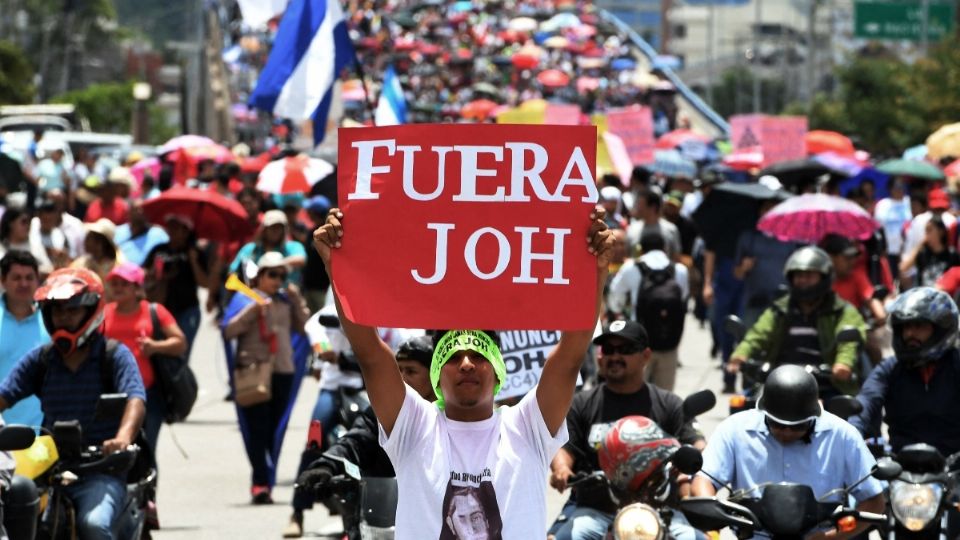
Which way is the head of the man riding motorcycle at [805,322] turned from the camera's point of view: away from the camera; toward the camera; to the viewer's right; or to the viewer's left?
toward the camera

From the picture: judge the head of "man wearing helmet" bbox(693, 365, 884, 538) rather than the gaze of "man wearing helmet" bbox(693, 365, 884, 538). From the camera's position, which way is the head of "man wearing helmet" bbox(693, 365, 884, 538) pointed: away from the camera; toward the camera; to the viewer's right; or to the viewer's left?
toward the camera

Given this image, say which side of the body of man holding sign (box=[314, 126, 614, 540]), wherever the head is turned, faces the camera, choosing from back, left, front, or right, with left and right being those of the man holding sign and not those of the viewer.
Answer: front

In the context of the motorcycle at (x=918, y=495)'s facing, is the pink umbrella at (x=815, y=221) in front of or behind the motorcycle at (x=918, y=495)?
behind

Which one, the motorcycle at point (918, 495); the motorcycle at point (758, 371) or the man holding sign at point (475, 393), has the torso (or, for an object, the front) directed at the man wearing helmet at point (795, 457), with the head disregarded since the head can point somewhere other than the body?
the motorcycle at point (758, 371)

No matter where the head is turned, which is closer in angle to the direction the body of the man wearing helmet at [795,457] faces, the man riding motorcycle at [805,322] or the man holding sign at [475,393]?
the man holding sign

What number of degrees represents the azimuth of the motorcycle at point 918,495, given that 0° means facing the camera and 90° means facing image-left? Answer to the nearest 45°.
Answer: approximately 0°

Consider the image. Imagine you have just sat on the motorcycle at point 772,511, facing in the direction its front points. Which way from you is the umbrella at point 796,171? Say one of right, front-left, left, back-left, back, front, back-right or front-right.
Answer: back

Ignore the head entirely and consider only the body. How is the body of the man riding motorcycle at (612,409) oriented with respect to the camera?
toward the camera

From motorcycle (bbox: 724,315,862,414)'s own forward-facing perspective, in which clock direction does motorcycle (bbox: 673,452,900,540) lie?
motorcycle (bbox: 673,452,900,540) is roughly at 12 o'clock from motorcycle (bbox: 724,315,862,414).

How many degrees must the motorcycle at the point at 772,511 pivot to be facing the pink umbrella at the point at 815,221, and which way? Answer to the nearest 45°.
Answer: approximately 180°

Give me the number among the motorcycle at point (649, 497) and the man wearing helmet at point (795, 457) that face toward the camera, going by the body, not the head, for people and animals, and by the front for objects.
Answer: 2

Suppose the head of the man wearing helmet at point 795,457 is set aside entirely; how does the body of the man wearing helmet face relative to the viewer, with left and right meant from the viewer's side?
facing the viewer

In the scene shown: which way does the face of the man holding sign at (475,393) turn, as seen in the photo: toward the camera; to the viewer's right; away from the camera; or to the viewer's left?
toward the camera

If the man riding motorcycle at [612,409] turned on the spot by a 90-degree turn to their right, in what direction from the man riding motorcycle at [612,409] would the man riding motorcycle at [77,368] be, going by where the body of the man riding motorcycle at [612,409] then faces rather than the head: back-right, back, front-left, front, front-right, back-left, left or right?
front
